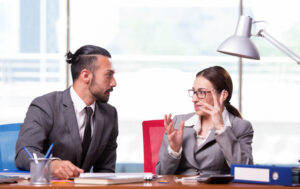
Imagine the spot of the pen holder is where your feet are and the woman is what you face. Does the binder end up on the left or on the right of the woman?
right

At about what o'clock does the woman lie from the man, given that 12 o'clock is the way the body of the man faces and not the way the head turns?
The woman is roughly at 11 o'clock from the man.

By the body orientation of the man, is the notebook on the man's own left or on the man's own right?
on the man's own right

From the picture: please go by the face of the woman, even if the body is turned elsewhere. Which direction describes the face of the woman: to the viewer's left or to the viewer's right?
to the viewer's left

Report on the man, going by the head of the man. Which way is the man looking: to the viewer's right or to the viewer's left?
to the viewer's right

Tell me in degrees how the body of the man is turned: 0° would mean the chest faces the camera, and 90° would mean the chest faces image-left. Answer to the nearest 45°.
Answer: approximately 315°

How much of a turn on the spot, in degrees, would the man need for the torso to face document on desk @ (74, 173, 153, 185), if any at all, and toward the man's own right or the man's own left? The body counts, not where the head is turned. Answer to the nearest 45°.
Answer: approximately 45° to the man's own right

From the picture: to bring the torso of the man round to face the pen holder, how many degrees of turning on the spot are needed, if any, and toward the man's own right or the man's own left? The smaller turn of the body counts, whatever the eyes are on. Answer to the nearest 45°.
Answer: approximately 45° to the man's own right
